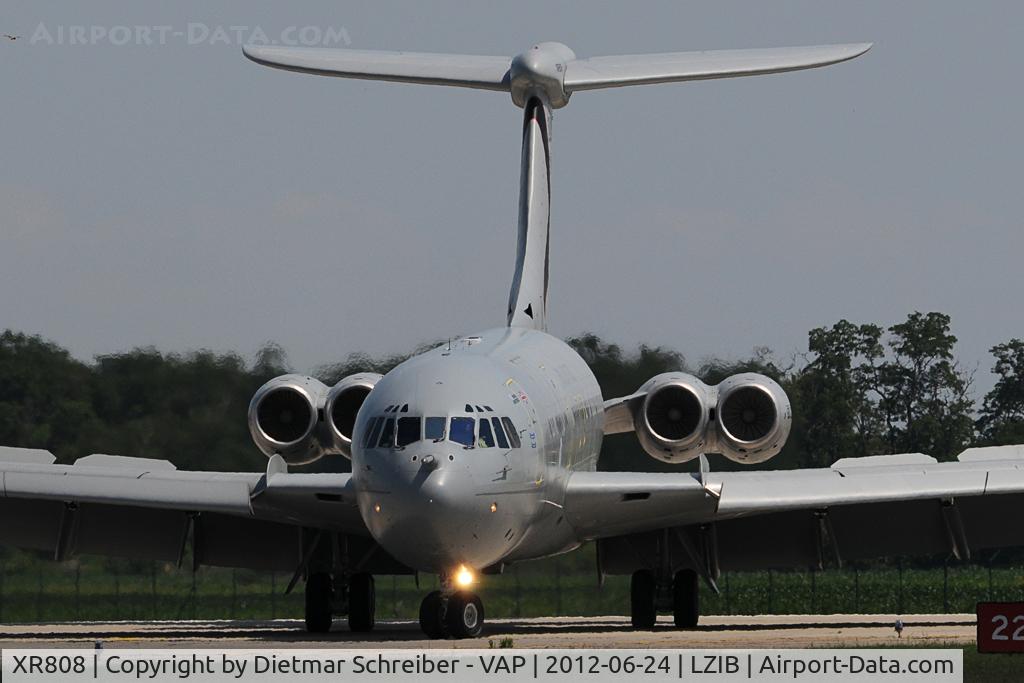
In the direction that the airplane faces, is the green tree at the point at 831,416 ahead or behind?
behind

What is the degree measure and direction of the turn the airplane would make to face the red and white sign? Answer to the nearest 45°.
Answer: approximately 45° to its left

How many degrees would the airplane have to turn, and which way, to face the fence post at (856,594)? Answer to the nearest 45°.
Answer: approximately 135° to its left

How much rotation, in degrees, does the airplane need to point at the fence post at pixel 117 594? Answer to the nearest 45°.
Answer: approximately 135° to its right

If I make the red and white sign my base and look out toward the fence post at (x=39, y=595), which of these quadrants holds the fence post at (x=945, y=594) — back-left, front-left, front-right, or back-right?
front-right

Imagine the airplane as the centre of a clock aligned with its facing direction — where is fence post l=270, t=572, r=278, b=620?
The fence post is roughly at 5 o'clock from the airplane.

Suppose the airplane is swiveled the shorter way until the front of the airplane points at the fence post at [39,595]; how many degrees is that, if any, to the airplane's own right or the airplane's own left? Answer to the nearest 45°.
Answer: approximately 135° to the airplane's own right

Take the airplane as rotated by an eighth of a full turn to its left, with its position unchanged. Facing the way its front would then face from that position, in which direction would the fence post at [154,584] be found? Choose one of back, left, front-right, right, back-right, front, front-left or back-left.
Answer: back

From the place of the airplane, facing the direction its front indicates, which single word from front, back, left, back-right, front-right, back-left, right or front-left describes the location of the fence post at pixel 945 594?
back-left

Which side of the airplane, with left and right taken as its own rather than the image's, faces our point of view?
front
